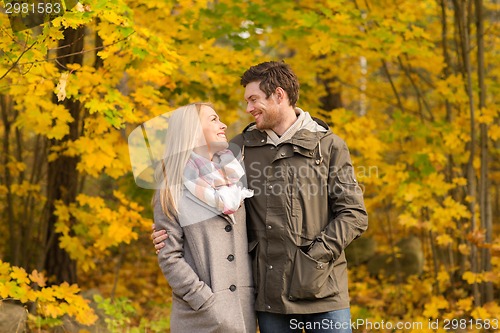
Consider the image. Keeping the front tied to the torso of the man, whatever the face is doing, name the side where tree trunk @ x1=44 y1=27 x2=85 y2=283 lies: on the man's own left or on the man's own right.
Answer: on the man's own right

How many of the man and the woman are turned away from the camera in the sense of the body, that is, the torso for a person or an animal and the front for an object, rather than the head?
0

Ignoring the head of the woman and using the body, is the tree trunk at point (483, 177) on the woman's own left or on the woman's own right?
on the woman's own left

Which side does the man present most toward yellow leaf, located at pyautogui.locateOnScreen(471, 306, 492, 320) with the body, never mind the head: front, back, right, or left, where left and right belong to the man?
back

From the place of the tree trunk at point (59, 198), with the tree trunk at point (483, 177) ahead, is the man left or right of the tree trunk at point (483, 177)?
right

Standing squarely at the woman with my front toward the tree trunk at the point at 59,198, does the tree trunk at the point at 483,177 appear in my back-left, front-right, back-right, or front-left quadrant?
front-right

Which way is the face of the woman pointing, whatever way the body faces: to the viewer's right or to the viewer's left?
to the viewer's right

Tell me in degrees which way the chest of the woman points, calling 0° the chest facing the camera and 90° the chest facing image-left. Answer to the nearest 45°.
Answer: approximately 315°

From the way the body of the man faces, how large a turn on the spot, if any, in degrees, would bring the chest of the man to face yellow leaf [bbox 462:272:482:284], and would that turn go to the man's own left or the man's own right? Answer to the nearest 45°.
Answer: approximately 180°

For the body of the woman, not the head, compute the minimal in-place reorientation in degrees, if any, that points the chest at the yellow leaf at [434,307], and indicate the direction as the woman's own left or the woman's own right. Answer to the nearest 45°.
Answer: approximately 90° to the woman's own left

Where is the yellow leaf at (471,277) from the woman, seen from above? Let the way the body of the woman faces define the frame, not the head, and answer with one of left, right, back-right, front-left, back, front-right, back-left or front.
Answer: left

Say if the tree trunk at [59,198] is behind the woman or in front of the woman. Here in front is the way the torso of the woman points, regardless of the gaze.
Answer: behind

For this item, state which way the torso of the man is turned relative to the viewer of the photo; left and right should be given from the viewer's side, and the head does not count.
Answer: facing the viewer and to the left of the viewer

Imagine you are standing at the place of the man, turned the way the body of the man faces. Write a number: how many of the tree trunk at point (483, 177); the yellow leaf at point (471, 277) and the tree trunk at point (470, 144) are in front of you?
0

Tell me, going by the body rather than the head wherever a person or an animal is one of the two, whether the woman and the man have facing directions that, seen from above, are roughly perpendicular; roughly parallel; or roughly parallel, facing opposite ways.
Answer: roughly perpendicular

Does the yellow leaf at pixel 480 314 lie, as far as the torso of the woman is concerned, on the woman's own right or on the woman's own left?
on the woman's own left
